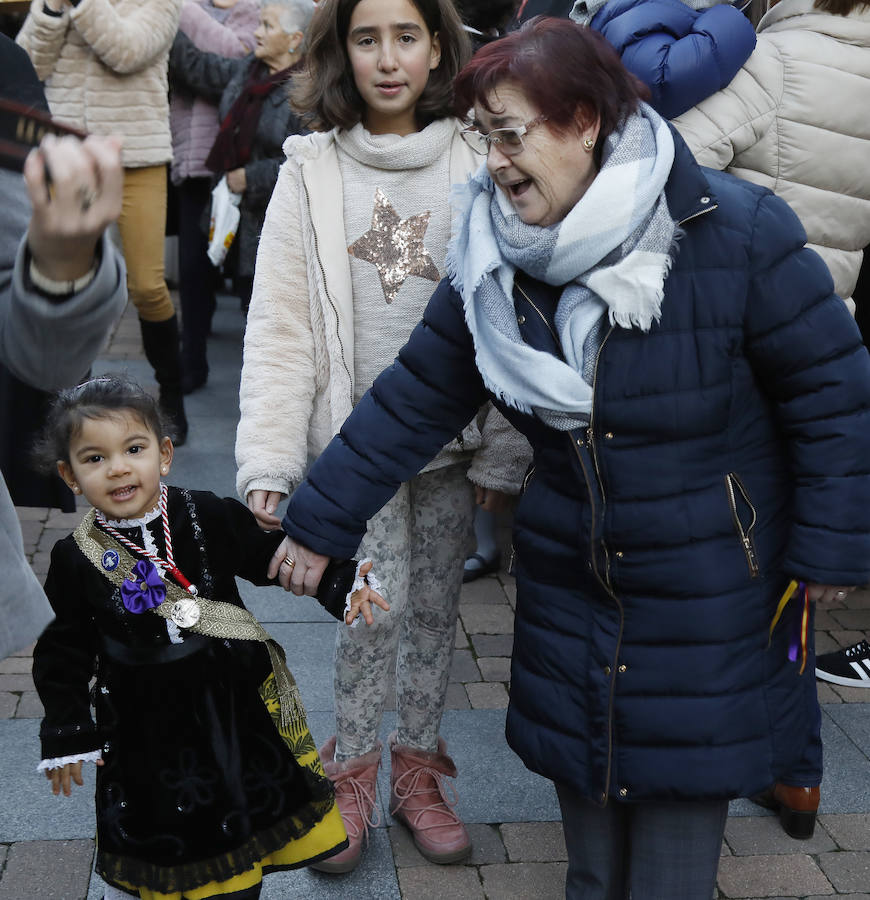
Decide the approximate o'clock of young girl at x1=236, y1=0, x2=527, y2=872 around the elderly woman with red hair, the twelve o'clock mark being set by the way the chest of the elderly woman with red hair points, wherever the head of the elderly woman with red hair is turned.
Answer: The young girl is roughly at 3 o'clock from the elderly woman with red hair.

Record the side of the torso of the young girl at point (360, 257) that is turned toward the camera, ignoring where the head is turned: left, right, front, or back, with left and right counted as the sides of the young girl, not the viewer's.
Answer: front

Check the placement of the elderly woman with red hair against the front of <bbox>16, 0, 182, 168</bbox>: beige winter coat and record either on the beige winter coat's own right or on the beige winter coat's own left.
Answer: on the beige winter coat's own left

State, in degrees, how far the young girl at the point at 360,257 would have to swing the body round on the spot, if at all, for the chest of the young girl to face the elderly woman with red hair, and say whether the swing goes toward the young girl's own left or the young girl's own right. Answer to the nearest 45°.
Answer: approximately 45° to the young girl's own left

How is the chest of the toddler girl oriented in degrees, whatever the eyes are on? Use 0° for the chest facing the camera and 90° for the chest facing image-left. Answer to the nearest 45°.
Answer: approximately 0°

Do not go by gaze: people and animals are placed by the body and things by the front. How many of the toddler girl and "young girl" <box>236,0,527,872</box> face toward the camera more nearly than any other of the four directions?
2

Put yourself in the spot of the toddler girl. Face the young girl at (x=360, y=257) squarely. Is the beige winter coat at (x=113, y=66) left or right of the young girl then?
left

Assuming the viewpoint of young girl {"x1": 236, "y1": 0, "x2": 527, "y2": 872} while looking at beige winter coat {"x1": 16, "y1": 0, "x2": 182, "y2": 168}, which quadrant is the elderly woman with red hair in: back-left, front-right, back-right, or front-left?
back-right

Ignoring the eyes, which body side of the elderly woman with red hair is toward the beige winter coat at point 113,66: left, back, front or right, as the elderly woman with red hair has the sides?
right

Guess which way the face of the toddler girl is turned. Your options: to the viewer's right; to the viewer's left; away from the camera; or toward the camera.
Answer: toward the camera

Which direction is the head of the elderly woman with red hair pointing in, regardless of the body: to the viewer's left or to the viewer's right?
to the viewer's left

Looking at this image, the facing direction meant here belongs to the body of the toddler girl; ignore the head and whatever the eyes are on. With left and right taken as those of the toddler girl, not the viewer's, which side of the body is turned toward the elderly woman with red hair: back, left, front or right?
left

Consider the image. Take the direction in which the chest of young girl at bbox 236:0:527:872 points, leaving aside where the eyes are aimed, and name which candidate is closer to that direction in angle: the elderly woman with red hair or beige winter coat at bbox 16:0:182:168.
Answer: the elderly woman with red hair

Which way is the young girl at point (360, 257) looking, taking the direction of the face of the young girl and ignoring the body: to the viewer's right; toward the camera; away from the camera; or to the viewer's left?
toward the camera

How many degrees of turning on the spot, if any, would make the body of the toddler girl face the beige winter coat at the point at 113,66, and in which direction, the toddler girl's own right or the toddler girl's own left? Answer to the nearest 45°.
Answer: approximately 180°
